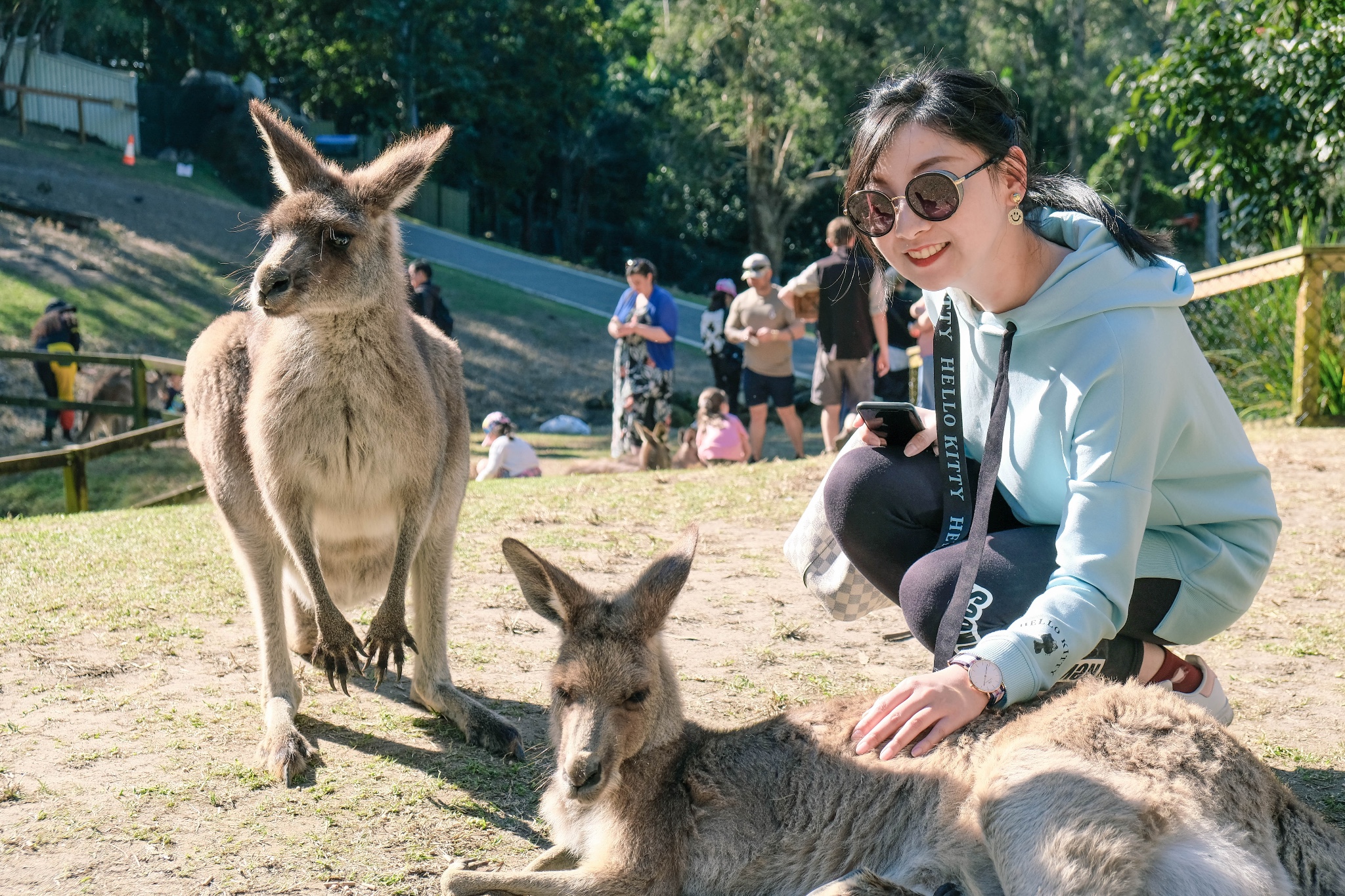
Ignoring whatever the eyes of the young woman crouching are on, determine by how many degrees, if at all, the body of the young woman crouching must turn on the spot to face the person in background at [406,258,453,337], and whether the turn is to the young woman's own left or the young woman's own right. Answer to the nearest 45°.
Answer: approximately 90° to the young woman's own right

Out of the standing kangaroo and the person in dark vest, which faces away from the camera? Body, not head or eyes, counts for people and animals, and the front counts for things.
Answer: the person in dark vest

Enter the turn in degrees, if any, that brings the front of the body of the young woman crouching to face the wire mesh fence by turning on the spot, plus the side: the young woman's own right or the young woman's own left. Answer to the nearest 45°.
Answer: approximately 135° to the young woman's own right

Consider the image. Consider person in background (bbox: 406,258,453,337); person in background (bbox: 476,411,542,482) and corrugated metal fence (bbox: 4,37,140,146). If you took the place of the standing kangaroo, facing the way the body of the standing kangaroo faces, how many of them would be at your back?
3

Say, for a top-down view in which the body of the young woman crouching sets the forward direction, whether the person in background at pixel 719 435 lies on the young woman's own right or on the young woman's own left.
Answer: on the young woman's own right

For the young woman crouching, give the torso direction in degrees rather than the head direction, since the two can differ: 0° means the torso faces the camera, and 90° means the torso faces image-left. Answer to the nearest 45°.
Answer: approximately 45°

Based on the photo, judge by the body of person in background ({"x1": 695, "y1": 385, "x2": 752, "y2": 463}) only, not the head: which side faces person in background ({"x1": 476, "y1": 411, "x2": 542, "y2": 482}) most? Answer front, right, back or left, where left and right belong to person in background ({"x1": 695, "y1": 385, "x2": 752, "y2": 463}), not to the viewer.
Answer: left

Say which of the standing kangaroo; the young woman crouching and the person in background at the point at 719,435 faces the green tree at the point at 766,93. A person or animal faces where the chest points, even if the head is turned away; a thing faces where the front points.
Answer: the person in background

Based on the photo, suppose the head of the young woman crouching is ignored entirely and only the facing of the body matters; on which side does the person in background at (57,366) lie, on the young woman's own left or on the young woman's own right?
on the young woman's own right

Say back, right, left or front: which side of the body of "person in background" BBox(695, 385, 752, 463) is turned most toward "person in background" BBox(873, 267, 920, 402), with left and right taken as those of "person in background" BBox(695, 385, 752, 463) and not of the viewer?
right

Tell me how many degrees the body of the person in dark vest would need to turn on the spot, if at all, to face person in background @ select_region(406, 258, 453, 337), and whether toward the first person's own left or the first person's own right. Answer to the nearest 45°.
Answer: approximately 45° to the first person's own left

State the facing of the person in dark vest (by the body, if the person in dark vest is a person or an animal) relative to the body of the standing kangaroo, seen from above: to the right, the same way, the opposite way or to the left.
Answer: the opposite way

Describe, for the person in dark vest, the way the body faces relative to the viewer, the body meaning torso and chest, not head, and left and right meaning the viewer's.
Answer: facing away from the viewer

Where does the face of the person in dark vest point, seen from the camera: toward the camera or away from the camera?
away from the camera

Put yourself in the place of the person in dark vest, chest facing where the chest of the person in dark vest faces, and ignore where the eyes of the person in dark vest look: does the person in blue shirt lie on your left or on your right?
on your left

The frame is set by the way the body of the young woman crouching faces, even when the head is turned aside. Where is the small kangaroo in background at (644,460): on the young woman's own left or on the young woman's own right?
on the young woman's own right

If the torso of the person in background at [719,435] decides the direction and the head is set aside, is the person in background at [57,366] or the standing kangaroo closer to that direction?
the person in background
